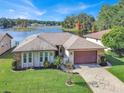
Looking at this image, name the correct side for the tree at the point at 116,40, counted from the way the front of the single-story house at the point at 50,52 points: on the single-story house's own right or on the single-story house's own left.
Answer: on the single-story house's own left

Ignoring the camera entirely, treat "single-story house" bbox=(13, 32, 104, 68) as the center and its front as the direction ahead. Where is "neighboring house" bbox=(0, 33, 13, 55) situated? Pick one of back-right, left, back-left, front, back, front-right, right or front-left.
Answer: back-right

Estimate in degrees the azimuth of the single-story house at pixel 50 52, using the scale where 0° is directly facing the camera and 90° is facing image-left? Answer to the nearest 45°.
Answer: approximately 0°
